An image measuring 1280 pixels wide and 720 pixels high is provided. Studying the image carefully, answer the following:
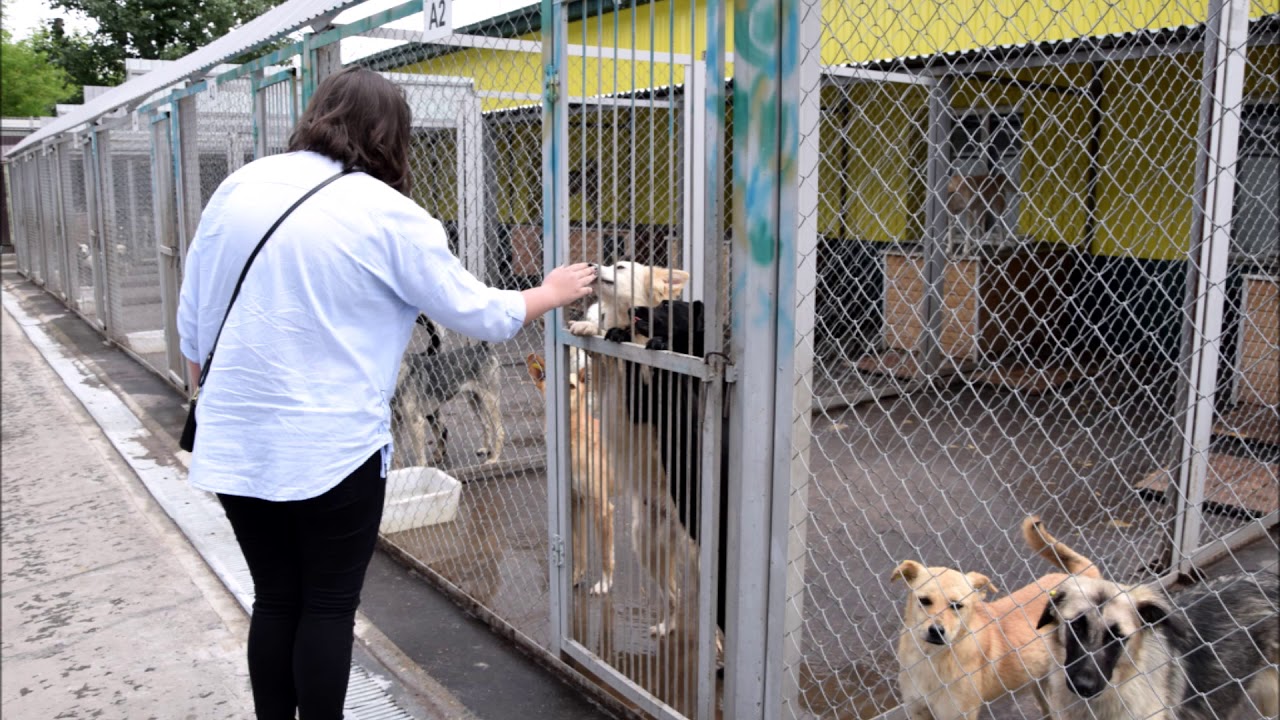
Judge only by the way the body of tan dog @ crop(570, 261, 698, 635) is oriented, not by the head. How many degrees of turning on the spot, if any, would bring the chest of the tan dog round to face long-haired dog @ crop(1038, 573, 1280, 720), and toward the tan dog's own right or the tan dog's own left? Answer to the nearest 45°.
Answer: approximately 135° to the tan dog's own left

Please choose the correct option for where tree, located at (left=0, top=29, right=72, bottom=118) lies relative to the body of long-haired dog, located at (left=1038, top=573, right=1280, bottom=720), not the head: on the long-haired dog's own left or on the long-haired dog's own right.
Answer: on the long-haired dog's own right

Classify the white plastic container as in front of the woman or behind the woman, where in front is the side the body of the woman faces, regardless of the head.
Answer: in front

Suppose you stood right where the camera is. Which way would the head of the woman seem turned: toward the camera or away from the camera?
away from the camera

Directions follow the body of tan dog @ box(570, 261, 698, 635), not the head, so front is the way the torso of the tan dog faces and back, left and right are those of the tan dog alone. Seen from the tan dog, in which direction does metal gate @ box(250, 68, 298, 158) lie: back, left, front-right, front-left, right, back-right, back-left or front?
right

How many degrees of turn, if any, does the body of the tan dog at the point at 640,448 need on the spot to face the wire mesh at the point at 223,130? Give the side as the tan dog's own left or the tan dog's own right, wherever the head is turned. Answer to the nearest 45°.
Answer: approximately 90° to the tan dog's own right

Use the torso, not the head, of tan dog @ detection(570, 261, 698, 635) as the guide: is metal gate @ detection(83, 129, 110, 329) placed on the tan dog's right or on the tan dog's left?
on the tan dog's right
